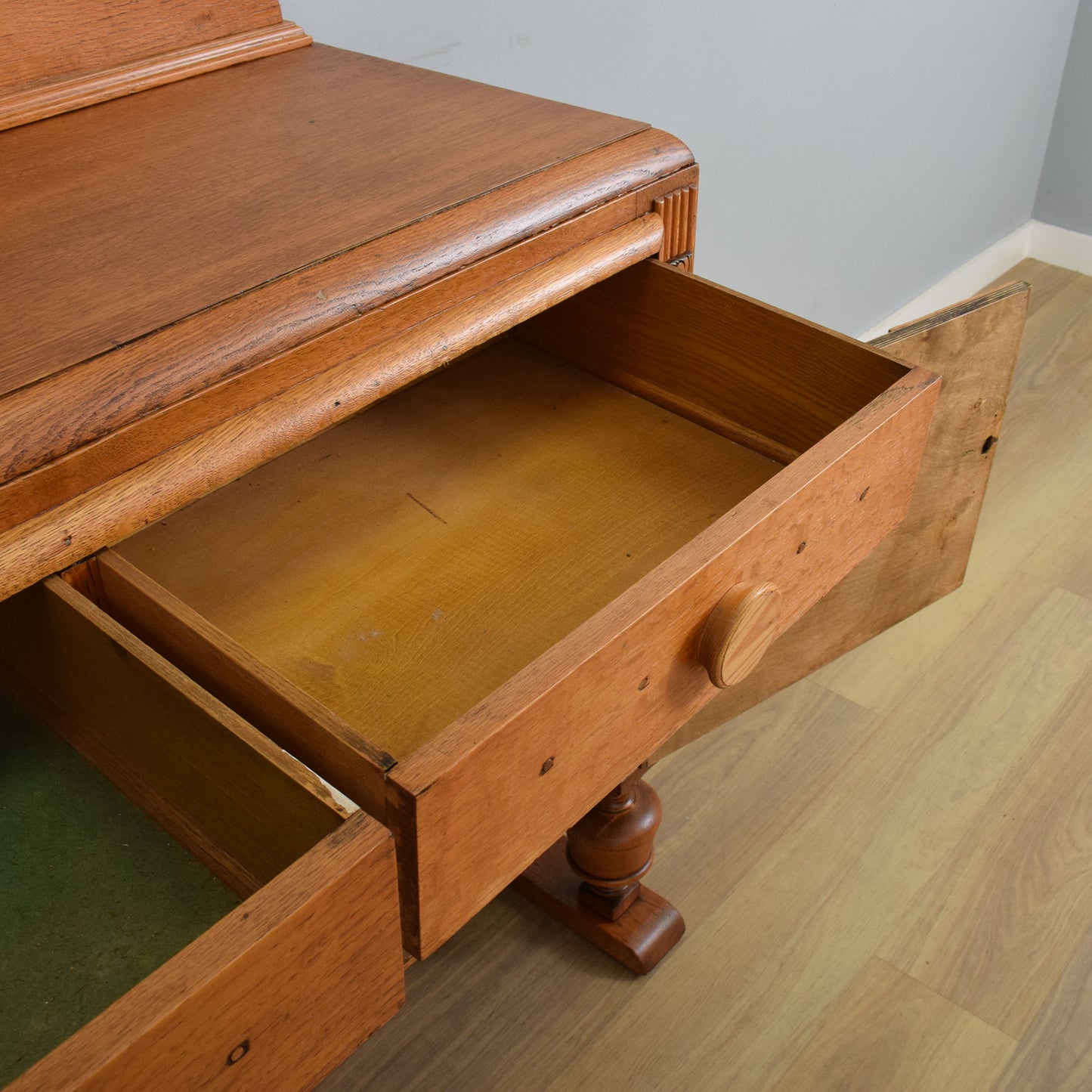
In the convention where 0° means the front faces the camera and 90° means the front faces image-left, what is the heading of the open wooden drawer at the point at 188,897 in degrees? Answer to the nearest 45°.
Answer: approximately 315°
